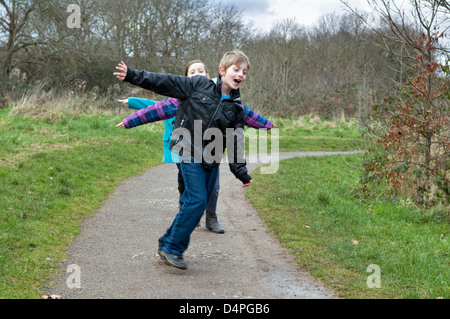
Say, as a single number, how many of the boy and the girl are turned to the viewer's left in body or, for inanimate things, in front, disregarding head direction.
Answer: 0

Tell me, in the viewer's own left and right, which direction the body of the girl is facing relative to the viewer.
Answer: facing the viewer

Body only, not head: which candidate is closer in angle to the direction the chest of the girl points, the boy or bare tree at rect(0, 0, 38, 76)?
the boy

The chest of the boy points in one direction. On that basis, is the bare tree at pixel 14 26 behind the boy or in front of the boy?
behind

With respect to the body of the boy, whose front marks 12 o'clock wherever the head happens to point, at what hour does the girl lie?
The girl is roughly at 7 o'clock from the boy.

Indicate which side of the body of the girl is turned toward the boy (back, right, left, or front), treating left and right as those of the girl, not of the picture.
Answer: front

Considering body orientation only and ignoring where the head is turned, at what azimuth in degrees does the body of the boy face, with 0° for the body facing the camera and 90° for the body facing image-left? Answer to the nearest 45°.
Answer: approximately 315°
